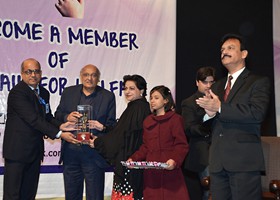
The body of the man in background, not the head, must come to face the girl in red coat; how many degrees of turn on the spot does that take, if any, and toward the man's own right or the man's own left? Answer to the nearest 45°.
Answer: approximately 90° to the man's own right

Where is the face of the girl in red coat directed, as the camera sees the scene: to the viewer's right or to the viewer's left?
to the viewer's left
